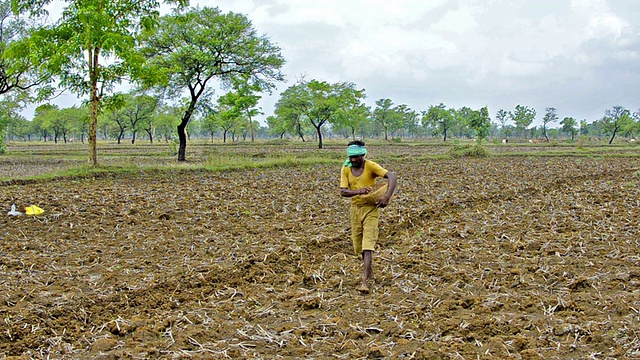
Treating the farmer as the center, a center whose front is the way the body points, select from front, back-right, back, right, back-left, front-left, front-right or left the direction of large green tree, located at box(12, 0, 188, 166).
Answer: back-right

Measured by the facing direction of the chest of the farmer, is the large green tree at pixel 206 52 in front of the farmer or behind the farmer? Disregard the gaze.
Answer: behind

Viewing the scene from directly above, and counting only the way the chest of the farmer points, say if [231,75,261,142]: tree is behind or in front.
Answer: behind

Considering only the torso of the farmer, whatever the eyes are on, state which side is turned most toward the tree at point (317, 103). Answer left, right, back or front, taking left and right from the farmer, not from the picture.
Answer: back

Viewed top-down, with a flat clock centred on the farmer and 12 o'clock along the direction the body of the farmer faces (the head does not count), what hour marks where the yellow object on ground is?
The yellow object on ground is roughly at 4 o'clock from the farmer.

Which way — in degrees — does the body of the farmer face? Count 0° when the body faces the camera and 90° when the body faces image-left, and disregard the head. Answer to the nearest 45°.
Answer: approximately 0°
